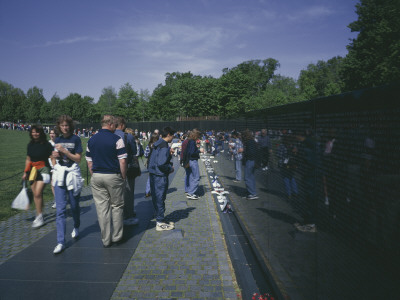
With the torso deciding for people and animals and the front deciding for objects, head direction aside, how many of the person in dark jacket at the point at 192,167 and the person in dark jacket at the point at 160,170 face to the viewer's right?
2

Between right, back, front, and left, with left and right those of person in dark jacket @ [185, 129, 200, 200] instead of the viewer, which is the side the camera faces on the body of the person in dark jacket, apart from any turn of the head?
right

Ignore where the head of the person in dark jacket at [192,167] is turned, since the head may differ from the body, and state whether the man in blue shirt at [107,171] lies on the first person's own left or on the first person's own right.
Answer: on the first person's own right

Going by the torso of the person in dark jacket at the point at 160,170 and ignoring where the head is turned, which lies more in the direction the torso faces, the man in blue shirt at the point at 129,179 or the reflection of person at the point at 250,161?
the reflection of person

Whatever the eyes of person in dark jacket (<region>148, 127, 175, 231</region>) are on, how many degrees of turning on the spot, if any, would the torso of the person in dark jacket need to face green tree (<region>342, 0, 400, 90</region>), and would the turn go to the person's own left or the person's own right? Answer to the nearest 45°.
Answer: approximately 45° to the person's own left

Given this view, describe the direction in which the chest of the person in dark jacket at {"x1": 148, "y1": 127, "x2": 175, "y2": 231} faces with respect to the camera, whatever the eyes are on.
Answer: to the viewer's right
